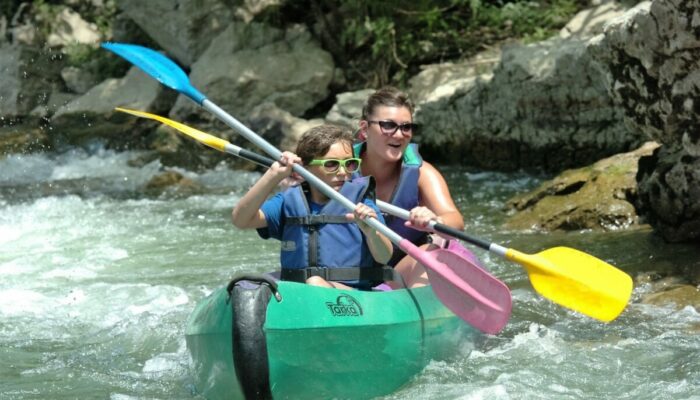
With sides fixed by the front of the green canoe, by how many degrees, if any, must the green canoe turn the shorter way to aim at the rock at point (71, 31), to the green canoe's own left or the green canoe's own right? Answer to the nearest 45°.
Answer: approximately 135° to the green canoe's own right

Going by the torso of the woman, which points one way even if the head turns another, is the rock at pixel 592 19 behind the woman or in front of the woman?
behind

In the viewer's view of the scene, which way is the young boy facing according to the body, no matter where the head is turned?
toward the camera

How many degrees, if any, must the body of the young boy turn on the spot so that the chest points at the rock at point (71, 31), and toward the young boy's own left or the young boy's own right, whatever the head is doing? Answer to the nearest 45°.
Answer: approximately 180°

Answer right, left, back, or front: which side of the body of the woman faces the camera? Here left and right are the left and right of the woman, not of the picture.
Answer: front

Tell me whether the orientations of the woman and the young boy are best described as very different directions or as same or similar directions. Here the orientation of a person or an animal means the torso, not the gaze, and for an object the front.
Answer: same or similar directions

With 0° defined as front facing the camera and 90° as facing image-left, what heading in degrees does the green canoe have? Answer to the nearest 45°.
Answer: approximately 45°

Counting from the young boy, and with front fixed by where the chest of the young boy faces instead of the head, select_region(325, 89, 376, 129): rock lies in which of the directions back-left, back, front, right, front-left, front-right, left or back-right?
back

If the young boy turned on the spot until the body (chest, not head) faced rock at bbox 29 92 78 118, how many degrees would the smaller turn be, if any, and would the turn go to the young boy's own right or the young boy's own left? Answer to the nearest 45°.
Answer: approximately 180°

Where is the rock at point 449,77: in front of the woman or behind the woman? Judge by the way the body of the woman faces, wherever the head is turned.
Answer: behind

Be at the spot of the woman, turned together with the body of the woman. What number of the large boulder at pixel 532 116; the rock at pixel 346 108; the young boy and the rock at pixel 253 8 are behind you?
3

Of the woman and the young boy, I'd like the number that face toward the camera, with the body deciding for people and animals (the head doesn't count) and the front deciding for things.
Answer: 2

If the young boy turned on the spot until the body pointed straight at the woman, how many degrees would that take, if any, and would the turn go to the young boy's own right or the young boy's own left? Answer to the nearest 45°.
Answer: approximately 135° to the young boy's own left

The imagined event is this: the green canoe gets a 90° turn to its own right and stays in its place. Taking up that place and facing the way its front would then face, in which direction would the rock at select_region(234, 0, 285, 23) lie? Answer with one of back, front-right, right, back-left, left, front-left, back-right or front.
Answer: front-right

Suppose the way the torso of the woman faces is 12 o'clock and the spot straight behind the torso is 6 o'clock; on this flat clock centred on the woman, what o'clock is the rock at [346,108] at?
The rock is roughly at 6 o'clock from the woman.

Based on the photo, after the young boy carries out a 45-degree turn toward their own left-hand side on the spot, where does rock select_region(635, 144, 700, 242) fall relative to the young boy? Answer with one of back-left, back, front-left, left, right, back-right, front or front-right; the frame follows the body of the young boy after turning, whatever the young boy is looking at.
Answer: left

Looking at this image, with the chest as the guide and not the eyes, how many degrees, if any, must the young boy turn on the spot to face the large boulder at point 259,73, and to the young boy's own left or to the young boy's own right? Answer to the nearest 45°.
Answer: approximately 180°

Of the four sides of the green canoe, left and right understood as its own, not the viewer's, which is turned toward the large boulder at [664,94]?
back

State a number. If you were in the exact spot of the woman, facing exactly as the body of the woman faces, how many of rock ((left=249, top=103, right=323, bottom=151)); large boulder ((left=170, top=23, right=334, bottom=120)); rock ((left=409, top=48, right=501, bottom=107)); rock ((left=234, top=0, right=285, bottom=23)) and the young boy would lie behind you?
4
